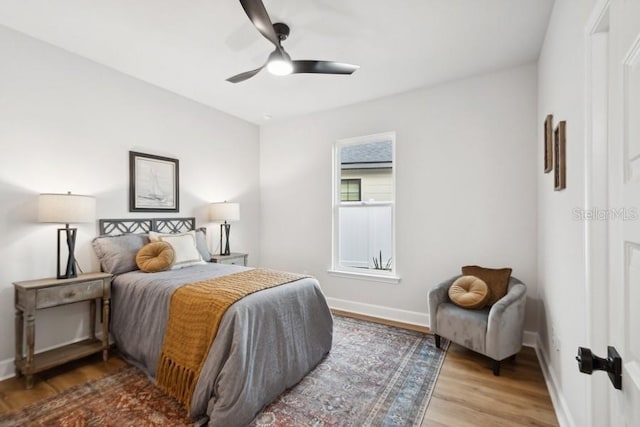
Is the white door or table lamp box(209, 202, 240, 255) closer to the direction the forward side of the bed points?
the white door

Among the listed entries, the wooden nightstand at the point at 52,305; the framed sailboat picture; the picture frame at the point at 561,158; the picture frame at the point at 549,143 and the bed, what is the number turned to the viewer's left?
2

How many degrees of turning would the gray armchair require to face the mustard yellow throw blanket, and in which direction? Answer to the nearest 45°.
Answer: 0° — it already faces it

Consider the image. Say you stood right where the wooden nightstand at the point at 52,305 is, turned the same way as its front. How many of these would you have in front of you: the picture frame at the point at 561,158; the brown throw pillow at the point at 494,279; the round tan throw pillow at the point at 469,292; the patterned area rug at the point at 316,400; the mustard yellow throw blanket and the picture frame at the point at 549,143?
6

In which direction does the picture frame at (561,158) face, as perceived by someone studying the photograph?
facing to the left of the viewer

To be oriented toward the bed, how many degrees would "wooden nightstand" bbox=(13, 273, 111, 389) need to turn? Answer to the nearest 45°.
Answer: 0° — it already faces it

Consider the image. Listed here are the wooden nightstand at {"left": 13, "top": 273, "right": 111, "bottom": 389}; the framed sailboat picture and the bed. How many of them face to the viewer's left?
0

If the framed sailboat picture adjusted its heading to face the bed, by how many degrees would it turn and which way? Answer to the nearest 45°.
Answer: approximately 45° to its right

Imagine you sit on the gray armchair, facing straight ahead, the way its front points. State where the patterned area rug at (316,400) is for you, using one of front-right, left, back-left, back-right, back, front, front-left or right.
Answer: front

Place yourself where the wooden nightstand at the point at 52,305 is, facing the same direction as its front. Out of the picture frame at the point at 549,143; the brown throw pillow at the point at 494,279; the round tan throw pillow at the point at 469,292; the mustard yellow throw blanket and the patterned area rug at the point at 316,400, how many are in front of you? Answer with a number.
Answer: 5

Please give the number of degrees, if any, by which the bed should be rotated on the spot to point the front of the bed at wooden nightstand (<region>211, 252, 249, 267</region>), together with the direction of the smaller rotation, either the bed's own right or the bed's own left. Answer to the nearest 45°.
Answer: approximately 135° to the bed's own left

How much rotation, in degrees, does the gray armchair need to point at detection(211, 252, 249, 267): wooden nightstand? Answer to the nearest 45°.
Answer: approximately 45° to its right

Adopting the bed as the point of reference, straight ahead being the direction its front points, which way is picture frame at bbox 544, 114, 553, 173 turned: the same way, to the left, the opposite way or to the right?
the opposite way

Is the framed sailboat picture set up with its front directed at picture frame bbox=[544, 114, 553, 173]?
yes

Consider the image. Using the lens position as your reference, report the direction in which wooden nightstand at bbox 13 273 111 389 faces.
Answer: facing the viewer and to the right of the viewer

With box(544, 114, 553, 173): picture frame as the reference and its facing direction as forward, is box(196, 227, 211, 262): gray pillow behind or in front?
in front
